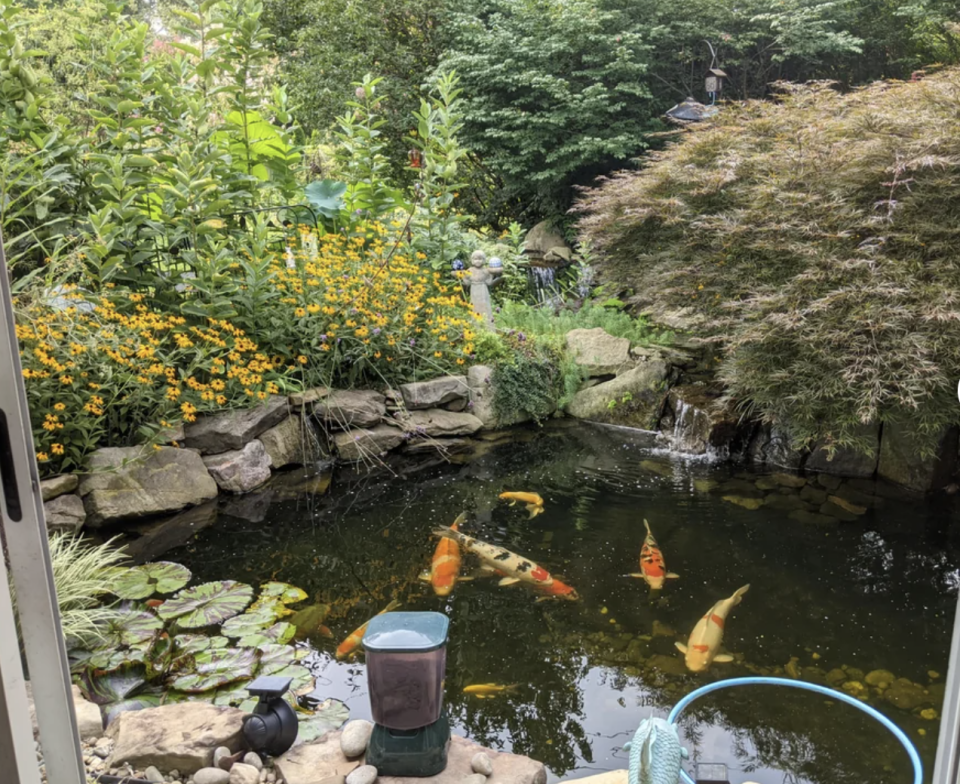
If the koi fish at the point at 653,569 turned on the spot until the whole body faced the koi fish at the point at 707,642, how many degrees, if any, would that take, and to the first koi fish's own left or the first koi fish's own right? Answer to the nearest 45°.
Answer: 0° — it already faces it

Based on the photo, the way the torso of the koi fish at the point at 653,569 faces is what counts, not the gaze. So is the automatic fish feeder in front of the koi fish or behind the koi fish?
in front

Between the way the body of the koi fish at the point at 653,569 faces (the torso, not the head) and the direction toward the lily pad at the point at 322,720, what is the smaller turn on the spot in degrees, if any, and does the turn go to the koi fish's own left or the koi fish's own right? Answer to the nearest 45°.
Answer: approximately 45° to the koi fish's own right

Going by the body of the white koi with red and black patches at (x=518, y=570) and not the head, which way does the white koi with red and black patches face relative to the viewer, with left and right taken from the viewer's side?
facing the viewer and to the right of the viewer

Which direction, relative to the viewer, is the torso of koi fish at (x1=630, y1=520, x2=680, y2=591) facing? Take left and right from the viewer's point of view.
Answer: facing the viewer

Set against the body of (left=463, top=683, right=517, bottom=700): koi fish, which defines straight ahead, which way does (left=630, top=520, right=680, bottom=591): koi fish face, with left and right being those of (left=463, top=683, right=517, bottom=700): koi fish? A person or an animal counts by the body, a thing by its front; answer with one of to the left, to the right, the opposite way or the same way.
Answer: to the left

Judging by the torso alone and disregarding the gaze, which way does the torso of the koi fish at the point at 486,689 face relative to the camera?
to the viewer's left
